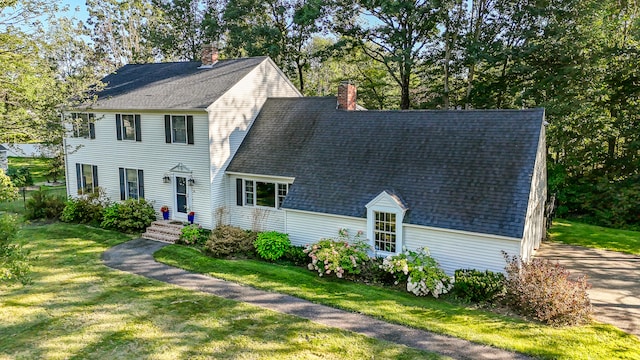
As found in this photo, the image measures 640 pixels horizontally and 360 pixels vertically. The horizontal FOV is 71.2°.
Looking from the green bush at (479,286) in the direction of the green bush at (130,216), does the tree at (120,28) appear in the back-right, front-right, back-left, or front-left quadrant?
front-right

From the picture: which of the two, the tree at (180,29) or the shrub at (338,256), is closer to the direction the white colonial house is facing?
the shrub

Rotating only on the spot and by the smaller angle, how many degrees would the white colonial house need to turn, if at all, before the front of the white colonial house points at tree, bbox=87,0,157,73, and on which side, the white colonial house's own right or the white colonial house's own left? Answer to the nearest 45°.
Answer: approximately 90° to the white colonial house's own right

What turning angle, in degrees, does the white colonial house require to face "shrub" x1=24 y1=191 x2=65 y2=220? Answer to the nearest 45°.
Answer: approximately 45° to its right

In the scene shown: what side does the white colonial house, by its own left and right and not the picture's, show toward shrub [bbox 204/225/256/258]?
front

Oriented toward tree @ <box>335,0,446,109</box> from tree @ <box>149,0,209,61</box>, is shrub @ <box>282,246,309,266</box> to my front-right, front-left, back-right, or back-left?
front-right

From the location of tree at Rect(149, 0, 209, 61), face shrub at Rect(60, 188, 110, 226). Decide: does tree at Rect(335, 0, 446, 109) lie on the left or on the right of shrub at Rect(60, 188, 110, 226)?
left

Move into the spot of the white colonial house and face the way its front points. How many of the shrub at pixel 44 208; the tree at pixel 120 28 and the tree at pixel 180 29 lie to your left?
0

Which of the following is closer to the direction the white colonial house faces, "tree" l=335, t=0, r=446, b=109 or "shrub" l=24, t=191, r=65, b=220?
the shrub

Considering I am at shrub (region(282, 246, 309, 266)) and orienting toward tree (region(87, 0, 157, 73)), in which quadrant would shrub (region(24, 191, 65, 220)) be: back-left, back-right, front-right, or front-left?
front-left

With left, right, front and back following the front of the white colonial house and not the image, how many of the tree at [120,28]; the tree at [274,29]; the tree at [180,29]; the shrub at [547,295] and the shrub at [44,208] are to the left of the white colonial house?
1

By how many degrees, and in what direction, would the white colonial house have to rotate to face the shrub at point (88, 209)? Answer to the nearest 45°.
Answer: approximately 45° to its right

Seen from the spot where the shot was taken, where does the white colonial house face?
facing the viewer and to the left of the viewer

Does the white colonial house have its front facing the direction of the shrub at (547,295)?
no

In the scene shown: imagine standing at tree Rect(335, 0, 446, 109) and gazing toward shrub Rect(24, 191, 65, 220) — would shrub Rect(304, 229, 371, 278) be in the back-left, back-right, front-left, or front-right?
front-left

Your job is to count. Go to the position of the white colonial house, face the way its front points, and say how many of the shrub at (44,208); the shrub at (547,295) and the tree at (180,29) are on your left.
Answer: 1

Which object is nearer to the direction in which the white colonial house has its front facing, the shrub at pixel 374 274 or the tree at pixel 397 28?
the shrub
